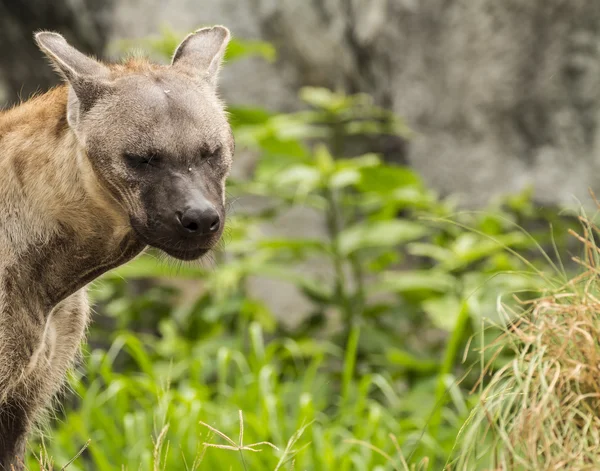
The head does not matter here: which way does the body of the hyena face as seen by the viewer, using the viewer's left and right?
facing the viewer and to the right of the viewer
